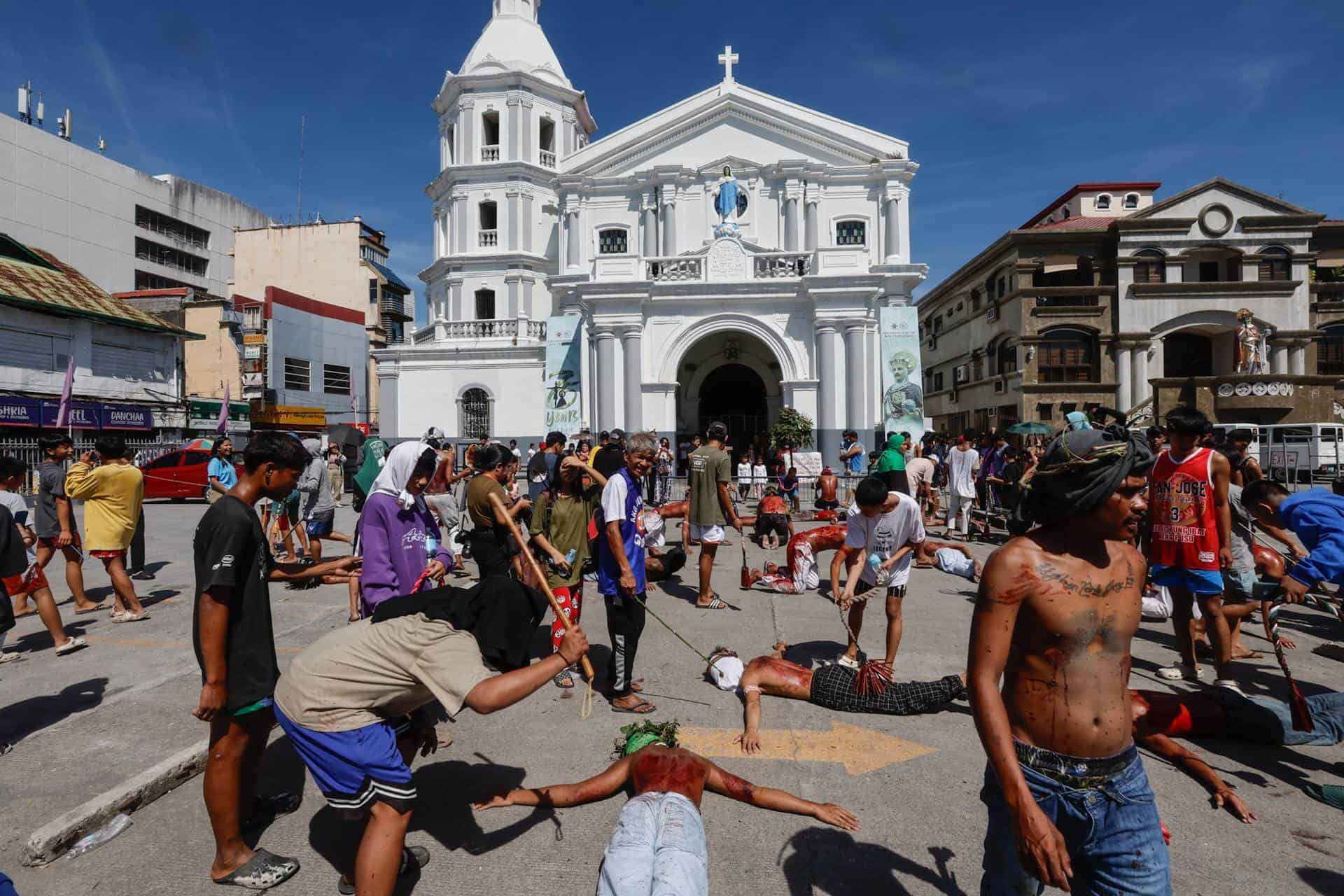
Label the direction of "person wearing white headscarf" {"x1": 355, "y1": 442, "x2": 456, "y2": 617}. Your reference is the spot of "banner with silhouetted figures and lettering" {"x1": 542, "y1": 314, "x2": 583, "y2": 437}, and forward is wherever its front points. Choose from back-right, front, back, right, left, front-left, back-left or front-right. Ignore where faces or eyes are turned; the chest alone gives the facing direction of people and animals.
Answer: front

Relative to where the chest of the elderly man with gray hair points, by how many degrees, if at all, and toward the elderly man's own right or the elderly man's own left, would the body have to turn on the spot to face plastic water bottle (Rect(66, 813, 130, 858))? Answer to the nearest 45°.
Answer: approximately 90° to the elderly man's own right

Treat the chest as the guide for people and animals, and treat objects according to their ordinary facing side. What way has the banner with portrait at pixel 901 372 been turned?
toward the camera

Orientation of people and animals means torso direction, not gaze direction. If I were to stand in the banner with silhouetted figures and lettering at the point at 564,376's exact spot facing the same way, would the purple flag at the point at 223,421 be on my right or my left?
on my right

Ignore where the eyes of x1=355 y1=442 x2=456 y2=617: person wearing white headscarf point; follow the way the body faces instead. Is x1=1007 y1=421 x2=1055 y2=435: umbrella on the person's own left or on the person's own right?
on the person's own left

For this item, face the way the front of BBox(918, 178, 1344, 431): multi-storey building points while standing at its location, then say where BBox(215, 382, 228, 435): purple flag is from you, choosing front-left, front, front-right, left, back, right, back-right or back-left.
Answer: front-right

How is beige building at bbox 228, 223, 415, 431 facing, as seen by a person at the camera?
facing the viewer and to the right of the viewer

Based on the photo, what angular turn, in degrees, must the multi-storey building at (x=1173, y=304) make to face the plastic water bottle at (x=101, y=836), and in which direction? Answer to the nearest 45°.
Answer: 0° — it already faces it

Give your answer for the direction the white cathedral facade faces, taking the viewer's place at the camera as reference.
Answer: facing the viewer

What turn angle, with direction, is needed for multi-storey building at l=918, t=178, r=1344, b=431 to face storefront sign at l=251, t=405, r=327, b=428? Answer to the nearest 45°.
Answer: approximately 45° to its right

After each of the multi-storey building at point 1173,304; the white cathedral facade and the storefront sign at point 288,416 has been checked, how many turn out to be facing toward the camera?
3

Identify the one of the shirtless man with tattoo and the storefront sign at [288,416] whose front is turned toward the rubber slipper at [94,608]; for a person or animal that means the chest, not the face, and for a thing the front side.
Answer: the storefront sign

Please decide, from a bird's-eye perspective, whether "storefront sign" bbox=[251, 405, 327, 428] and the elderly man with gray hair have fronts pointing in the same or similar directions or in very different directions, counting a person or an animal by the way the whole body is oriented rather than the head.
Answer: same or similar directions

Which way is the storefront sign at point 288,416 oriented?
toward the camera
